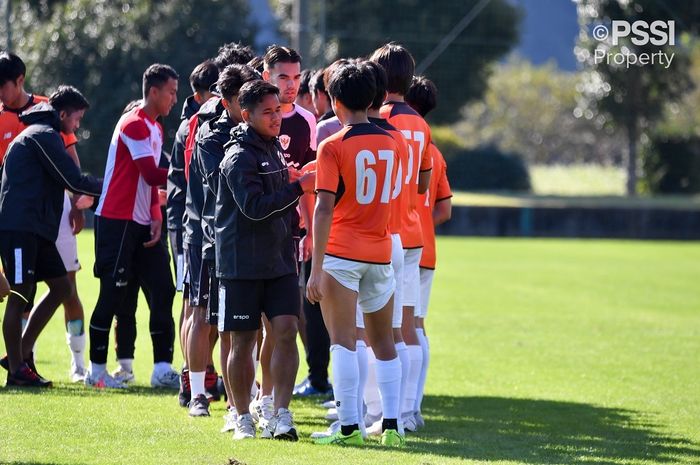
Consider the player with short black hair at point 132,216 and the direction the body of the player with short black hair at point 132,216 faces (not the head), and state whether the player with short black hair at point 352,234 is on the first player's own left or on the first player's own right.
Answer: on the first player's own right

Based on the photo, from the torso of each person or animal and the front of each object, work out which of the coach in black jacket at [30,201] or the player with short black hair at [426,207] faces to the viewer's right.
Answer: the coach in black jacket

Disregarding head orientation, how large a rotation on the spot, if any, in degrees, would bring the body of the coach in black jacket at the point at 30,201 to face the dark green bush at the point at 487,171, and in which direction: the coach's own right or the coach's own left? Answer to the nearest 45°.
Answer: approximately 45° to the coach's own left

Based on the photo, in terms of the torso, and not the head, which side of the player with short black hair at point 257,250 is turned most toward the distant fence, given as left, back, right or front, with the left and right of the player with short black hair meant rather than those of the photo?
left

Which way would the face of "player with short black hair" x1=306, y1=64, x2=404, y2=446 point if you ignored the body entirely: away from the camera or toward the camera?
away from the camera

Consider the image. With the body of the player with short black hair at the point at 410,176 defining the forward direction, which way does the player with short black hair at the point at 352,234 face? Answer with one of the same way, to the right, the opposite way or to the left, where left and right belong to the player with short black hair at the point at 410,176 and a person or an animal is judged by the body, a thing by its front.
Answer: the same way

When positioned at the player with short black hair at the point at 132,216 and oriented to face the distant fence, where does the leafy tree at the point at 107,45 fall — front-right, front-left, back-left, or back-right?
front-left

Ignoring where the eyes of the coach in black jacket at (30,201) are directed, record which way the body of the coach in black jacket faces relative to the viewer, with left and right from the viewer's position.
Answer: facing to the right of the viewer

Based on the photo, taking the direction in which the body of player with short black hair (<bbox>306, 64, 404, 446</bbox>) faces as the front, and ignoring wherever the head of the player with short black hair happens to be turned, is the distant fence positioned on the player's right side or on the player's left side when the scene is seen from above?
on the player's right side

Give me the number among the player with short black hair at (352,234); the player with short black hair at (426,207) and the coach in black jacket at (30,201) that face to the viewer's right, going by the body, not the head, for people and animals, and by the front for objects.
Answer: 1

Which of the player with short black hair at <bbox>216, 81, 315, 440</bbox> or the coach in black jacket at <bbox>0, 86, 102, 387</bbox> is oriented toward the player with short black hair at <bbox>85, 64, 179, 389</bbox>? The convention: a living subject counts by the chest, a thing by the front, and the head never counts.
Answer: the coach in black jacket

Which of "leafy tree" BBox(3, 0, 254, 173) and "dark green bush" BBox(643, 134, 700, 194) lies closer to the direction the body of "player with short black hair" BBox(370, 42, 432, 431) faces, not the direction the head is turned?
the leafy tree

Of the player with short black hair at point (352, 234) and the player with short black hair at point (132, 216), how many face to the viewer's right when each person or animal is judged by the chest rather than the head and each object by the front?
1

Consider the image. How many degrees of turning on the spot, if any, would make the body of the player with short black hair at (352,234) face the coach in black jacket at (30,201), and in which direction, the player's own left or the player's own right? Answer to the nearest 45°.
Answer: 0° — they already face them

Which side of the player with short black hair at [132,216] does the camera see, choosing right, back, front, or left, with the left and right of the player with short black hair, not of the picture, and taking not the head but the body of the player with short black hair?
right

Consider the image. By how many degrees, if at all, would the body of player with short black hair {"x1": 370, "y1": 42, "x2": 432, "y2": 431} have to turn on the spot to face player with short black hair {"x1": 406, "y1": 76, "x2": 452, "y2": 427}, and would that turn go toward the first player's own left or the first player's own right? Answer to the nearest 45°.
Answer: approximately 45° to the first player's own right

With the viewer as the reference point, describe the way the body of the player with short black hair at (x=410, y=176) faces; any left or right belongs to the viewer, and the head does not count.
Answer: facing away from the viewer and to the left of the viewer

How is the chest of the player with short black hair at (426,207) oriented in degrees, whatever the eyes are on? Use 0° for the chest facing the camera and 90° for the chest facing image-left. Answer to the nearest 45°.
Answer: approximately 135°

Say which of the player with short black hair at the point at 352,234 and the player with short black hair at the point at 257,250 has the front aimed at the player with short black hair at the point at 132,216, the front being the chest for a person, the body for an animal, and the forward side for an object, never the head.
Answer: the player with short black hair at the point at 352,234
